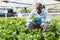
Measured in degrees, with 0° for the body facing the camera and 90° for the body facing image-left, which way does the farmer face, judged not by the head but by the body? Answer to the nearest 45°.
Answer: approximately 0°
